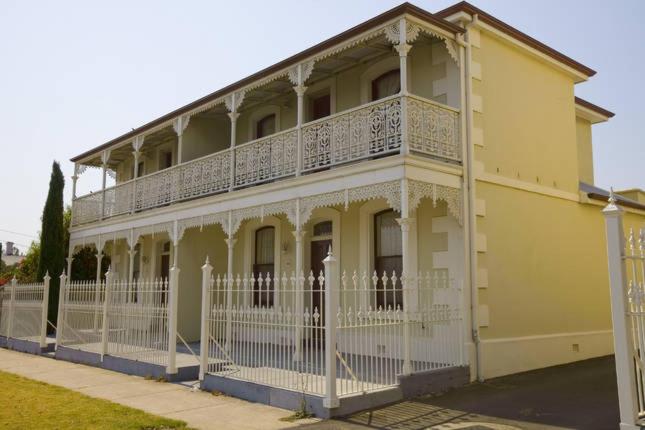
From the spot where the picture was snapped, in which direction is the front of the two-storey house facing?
facing the viewer and to the left of the viewer

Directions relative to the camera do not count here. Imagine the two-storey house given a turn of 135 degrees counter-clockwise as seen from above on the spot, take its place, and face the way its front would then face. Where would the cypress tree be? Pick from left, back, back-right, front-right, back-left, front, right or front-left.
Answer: back-left

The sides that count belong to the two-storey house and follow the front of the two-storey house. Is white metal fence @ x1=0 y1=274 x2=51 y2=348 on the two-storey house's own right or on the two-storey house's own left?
on the two-storey house's own right

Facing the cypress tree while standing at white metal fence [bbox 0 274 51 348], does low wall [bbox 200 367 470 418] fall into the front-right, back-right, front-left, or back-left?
back-right

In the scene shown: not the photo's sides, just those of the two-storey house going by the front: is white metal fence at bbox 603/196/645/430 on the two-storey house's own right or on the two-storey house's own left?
on the two-storey house's own left

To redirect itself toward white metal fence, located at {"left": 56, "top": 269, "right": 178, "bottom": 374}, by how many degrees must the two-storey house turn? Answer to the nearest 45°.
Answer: approximately 45° to its right

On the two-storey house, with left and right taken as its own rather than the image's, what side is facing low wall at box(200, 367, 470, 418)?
front
